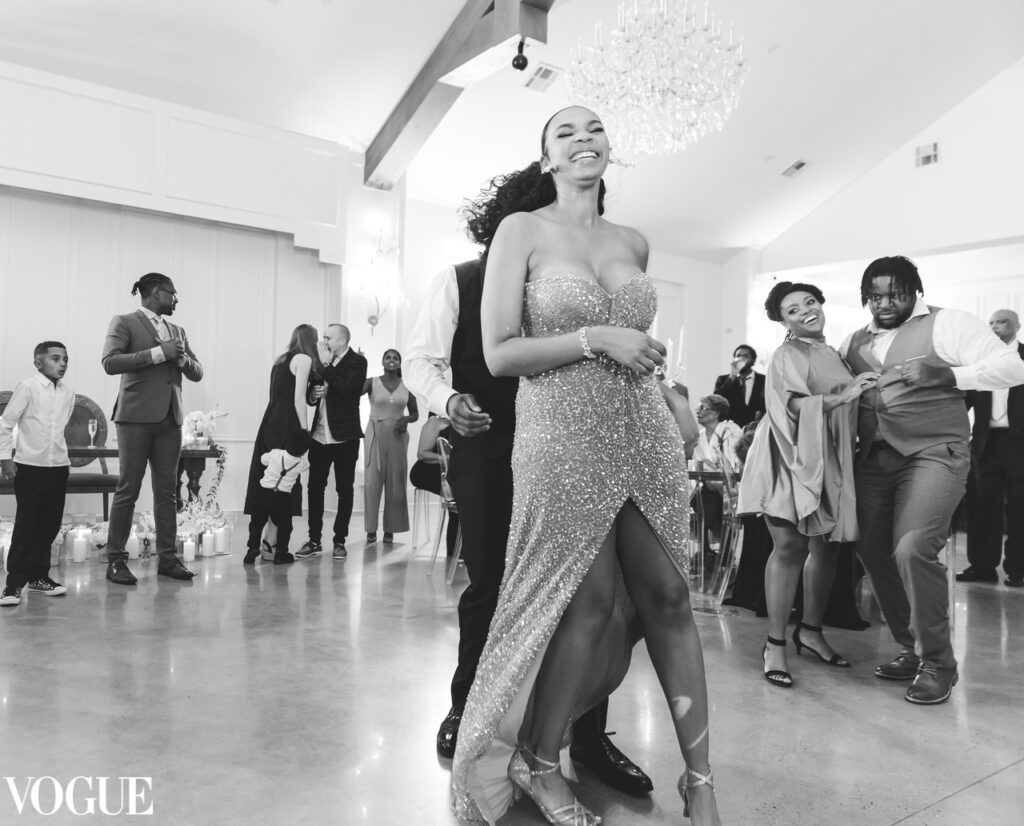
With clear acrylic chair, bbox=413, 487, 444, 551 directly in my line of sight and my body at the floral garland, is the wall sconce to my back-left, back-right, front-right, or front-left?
front-left

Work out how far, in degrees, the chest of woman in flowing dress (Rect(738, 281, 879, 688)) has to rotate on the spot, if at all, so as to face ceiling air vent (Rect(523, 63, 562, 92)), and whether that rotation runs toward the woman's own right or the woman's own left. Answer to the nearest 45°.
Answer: approximately 180°

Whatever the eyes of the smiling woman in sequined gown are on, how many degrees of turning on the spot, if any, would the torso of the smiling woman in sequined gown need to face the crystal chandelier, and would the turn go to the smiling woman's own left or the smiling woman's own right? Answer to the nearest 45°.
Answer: approximately 135° to the smiling woman's own left

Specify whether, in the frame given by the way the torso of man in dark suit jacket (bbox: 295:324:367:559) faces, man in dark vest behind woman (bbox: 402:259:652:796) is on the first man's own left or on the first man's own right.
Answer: on the first man's own left

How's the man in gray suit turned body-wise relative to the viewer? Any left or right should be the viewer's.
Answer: facing the viewer and to the right of the viewer

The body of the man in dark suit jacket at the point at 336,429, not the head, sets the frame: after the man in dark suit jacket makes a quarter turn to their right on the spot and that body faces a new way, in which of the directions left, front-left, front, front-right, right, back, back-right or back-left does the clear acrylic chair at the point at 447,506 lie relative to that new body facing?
back

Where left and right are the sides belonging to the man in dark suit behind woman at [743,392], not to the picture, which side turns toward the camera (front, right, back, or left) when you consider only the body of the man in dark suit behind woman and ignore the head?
front

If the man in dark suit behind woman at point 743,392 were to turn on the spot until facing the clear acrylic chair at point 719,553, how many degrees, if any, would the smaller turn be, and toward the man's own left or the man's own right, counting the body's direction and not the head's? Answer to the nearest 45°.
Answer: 0° — they already face it

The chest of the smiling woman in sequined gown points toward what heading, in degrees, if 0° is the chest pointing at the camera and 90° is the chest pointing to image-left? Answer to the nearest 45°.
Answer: approximately 315°

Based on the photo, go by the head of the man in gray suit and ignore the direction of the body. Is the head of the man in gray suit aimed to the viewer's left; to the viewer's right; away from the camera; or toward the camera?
to the viewer's right

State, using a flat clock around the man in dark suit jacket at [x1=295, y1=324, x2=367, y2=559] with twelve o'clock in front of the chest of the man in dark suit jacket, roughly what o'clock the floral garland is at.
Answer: The floral garland is roughly at 2 o'clock from the man in dark suit jacket.
